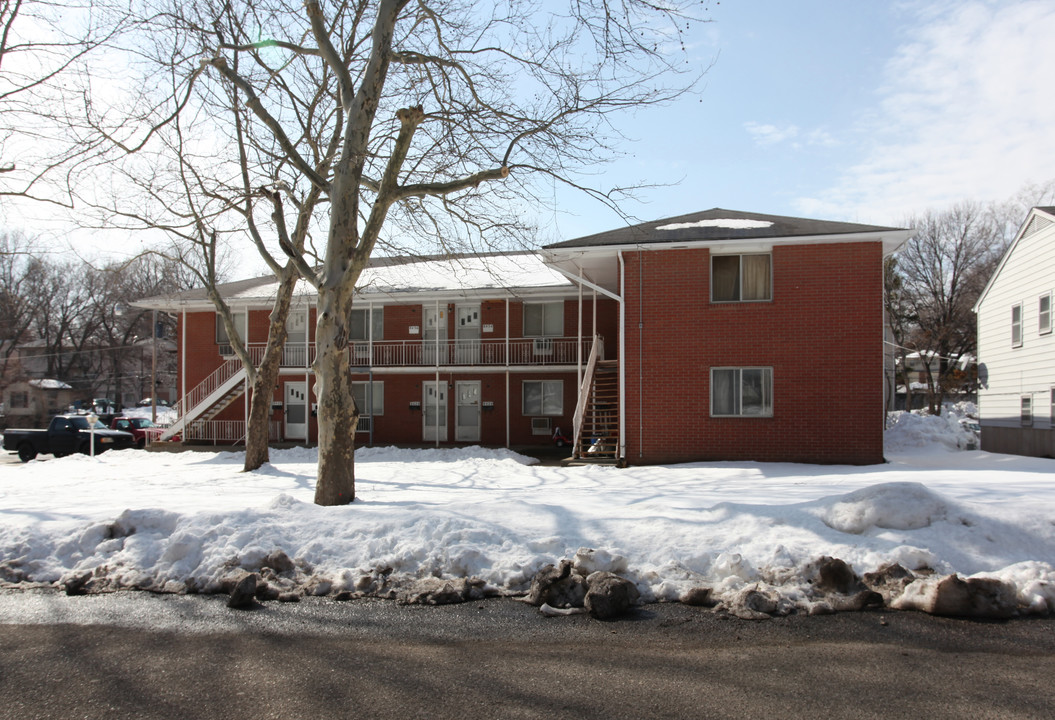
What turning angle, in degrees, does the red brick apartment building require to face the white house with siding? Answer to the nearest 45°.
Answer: approximately 135° to its left

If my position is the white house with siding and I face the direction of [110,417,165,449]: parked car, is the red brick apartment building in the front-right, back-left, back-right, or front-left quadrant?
front-left

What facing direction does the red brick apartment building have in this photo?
toward the camera

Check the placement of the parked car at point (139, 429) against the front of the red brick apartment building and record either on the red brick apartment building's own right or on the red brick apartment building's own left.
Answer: on the red brick apartment building's own right

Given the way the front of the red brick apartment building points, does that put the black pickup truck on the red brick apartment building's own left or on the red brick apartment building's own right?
on the red brick apartment building's own right
